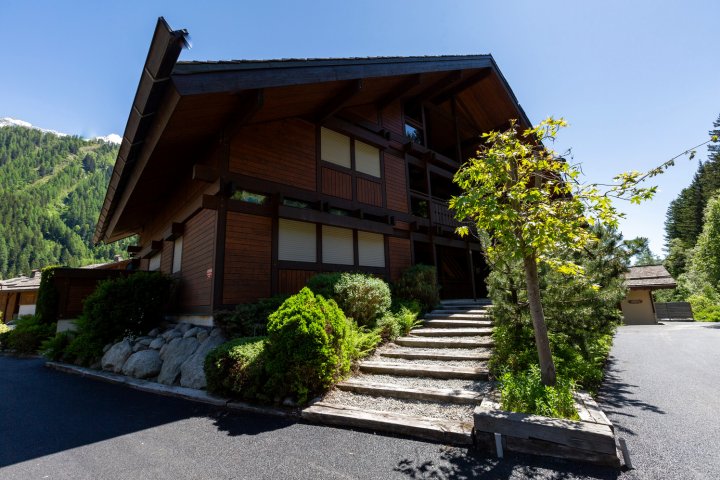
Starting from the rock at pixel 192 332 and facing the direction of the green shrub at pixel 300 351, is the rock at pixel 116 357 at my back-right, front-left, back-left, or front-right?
back-right

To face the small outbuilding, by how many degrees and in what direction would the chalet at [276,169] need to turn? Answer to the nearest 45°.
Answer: approximately 90° to its left
